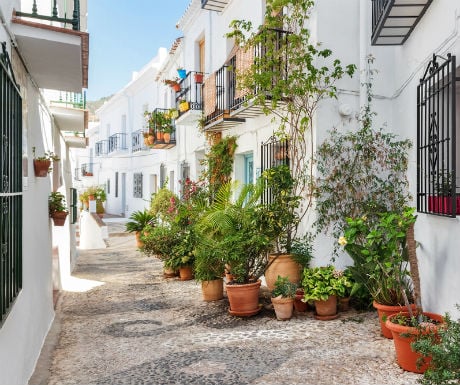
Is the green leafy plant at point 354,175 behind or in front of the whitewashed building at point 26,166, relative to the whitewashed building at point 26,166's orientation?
in front

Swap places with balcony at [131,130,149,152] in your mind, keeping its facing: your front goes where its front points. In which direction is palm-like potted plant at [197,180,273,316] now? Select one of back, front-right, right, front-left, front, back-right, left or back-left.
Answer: front-left

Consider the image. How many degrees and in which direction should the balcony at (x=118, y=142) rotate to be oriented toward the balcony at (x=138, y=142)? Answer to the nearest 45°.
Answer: approximately 45° to its left

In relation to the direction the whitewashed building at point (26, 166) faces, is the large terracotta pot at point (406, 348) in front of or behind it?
in front

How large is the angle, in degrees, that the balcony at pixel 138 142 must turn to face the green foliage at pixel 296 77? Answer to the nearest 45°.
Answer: approximately 45° to its left

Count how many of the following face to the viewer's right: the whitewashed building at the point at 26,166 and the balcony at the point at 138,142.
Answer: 1

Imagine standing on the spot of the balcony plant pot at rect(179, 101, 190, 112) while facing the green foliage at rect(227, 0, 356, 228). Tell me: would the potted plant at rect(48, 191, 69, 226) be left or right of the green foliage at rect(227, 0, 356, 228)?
right

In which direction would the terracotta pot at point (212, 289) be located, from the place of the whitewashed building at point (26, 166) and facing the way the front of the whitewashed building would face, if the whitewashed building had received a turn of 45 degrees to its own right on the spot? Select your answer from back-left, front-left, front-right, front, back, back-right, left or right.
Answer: left

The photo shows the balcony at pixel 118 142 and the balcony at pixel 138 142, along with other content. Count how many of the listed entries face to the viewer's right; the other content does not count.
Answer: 0

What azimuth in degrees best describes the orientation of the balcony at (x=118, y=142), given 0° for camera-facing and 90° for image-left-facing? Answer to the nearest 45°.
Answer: approximately 45°

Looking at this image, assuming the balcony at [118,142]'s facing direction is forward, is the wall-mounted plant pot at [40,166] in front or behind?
in front

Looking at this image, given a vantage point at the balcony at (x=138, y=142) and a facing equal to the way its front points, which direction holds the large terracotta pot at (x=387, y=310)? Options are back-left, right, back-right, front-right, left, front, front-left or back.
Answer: front-left

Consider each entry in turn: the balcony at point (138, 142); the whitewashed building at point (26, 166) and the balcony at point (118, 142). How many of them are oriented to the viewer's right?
1

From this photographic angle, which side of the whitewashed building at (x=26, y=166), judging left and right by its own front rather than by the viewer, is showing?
right
